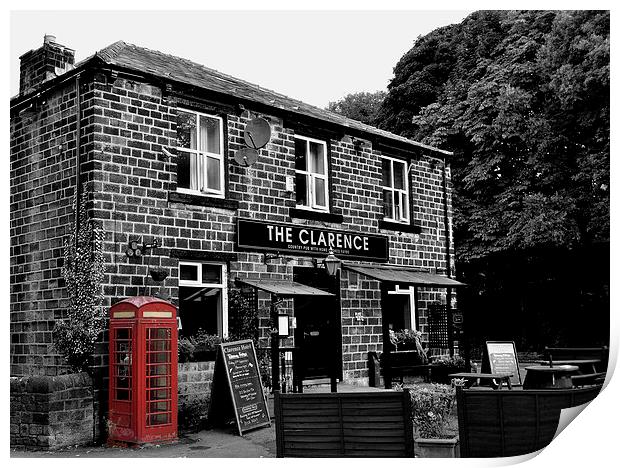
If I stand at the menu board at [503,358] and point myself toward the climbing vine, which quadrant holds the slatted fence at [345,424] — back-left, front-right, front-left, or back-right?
front-left

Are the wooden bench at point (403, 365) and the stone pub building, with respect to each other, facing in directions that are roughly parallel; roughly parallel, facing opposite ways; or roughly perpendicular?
roughly parallel

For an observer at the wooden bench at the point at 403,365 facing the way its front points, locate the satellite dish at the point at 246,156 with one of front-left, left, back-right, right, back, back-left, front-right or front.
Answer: right

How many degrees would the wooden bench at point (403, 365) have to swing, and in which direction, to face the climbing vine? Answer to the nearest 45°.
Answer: approximately 90° to its right

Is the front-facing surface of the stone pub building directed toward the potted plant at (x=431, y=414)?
yes

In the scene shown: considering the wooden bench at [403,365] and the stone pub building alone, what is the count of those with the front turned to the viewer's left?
0
